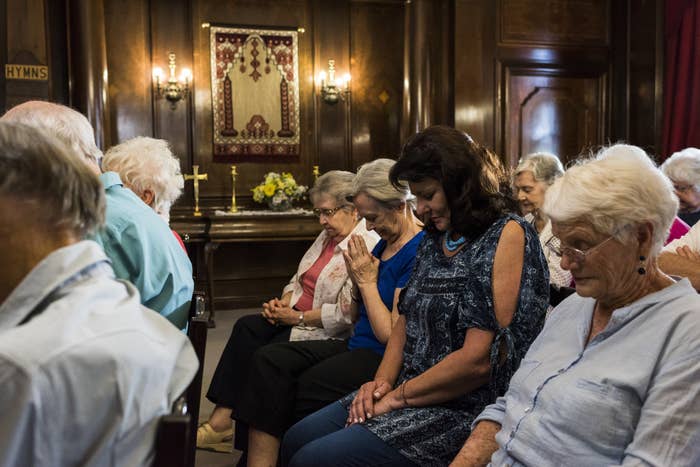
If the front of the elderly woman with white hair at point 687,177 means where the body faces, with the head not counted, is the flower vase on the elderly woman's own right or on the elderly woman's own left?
on the elderly woman's own right

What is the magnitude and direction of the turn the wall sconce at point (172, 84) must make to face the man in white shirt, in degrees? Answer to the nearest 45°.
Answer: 0° — it already faces them

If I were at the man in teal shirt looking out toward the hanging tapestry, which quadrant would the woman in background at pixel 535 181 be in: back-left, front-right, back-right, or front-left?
front-right

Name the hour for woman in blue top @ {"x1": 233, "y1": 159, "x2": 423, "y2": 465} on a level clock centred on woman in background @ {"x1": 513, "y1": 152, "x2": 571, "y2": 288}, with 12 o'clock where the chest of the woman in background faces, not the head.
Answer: The woman in blue top is roughly at 11 o'clock from the woman in background.

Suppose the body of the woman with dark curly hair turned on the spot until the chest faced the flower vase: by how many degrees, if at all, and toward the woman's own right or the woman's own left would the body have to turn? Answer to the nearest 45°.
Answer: approximately 135° to the woman's own right

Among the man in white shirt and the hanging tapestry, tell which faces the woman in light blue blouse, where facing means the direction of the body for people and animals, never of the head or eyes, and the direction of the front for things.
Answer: the hanging tapestry

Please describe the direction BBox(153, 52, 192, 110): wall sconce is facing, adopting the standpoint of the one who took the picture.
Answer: facing the viewer

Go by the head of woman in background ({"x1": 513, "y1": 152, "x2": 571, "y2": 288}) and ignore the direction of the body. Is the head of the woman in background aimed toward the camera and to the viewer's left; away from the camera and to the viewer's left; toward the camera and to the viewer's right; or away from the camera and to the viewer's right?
toward the camera and to the viewer's left

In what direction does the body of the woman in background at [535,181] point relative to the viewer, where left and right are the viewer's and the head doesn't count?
facing the viewer and to the left of the viewer

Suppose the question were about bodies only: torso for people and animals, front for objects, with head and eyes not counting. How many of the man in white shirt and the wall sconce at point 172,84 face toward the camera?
1

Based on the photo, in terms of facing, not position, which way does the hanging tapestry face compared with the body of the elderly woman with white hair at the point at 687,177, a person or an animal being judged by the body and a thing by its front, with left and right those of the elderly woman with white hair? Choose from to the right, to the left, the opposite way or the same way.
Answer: to the left
